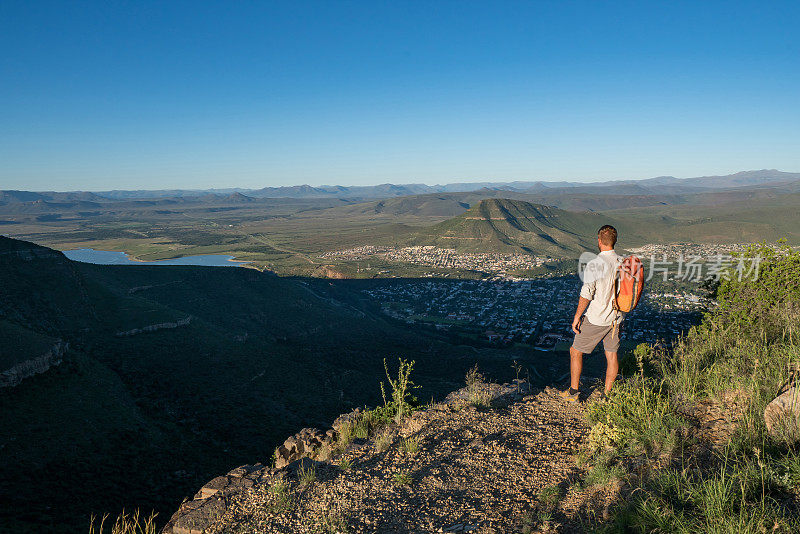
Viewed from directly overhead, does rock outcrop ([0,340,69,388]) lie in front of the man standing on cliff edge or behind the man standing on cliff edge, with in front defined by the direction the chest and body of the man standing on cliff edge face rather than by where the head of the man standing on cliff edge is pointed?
in front

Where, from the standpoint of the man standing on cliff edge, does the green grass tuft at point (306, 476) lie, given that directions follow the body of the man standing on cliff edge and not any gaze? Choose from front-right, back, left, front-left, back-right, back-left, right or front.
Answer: left

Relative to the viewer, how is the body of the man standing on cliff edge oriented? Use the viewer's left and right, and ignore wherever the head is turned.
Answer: facing away from the viewer and to the left of the viewer

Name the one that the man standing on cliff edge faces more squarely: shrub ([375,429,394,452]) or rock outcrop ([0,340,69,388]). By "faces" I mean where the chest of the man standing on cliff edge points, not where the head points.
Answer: the rock outcrop

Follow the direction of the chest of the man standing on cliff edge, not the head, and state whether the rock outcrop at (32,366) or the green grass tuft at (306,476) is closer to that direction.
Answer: the rock outcrop
